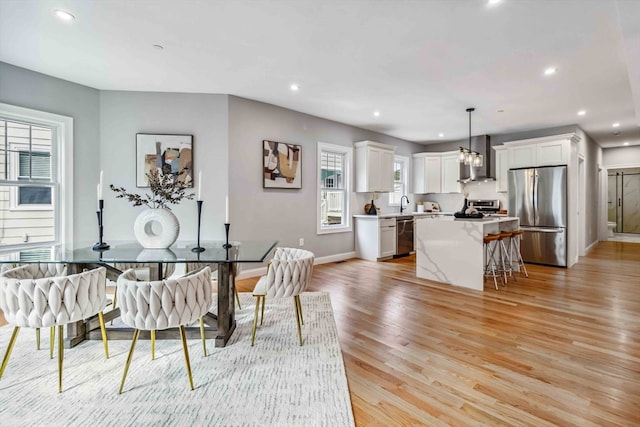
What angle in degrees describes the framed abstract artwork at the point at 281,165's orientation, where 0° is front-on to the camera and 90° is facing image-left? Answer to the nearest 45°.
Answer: approximately 315°

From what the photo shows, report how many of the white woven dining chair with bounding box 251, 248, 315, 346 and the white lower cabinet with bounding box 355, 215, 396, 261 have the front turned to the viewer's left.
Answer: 1

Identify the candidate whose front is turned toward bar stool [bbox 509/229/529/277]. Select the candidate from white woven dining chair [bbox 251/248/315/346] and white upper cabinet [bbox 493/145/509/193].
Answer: the white upper cabinet

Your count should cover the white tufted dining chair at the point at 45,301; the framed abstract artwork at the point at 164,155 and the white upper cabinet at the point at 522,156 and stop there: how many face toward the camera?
2

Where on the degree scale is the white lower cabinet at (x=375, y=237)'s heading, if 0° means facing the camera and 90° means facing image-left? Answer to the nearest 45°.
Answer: approximately 315°

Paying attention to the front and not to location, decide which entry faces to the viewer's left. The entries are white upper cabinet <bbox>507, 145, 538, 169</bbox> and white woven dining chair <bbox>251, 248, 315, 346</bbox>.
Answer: the white woven dining chair

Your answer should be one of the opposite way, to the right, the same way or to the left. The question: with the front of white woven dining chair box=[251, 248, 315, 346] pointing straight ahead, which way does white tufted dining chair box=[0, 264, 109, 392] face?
to the right

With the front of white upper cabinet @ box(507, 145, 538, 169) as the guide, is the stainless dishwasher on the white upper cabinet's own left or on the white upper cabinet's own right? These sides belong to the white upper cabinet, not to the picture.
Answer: on the white upper cabinet's own right

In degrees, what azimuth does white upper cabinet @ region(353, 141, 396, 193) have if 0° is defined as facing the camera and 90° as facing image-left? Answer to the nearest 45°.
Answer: approximately 315°

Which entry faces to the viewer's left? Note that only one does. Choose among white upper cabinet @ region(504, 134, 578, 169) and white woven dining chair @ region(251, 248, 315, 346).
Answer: the white woven dining chair

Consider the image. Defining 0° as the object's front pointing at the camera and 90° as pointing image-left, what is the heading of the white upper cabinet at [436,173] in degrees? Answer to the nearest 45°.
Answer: approximately 0°
